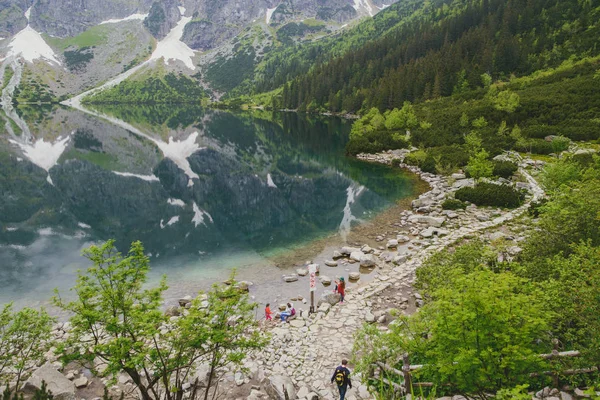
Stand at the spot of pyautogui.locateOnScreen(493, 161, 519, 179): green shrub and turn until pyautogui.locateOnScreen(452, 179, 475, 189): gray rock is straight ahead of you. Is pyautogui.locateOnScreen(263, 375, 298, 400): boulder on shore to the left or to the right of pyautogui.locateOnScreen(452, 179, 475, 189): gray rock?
left

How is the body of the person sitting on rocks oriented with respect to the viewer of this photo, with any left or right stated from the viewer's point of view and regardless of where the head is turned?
facing to the left of the viewer

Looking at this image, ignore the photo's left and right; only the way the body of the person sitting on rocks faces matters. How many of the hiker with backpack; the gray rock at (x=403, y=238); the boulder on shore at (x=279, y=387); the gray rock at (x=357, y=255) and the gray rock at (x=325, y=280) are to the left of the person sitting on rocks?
2

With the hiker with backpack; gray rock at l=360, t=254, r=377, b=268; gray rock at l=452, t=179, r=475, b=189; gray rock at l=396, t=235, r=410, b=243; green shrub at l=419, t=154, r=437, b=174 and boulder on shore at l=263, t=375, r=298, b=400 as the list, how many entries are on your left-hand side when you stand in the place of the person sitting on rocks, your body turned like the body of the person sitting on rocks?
2

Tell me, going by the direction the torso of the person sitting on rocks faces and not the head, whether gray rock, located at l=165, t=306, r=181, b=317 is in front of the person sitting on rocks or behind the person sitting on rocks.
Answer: in front

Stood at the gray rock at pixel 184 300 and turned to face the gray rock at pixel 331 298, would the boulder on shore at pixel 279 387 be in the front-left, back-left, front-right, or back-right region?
front-right

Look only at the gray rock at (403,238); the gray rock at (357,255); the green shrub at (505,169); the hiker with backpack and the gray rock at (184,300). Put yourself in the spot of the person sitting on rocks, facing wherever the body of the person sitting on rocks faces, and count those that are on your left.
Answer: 1

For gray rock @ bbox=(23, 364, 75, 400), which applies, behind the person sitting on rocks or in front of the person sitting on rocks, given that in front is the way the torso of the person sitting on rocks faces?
in front
